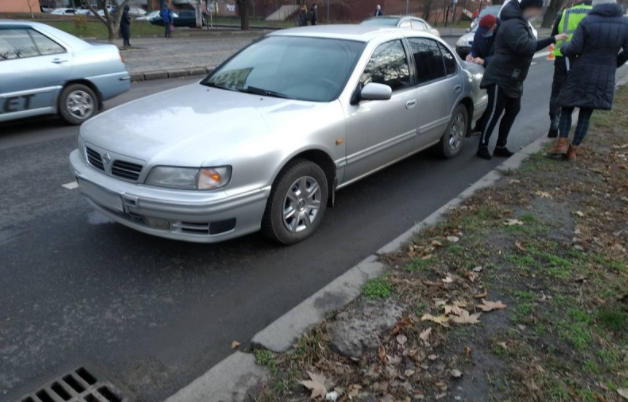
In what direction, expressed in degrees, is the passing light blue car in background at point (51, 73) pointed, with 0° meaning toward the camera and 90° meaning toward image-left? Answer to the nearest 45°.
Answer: approximately 90°

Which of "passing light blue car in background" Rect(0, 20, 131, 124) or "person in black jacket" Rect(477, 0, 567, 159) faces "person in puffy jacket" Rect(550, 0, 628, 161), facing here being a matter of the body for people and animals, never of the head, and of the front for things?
the person in black jacket

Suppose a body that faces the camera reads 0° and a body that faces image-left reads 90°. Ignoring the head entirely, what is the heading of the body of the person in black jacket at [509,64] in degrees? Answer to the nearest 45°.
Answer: approximately 270°

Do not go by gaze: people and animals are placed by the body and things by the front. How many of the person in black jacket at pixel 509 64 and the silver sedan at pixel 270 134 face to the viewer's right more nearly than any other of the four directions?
1

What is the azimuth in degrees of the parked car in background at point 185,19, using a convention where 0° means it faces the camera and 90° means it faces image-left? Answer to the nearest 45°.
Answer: approximately 90°

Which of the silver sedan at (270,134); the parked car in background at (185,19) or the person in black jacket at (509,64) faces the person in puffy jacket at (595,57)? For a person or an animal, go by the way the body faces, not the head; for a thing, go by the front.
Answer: the person in black jacket

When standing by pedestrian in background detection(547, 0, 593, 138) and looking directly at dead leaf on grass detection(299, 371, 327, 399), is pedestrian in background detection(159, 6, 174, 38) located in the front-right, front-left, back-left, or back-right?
back-right

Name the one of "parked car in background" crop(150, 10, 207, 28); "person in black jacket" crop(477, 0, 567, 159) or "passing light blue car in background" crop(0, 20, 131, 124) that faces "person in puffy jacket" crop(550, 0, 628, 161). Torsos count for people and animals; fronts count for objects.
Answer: the person in black jacket

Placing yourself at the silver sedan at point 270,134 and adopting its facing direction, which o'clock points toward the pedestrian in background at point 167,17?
The pedestrian in background is roughly at 4 o'clock from the silver sedan.

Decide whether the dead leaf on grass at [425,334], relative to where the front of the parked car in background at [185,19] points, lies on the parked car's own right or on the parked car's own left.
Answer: on the parked car's own left

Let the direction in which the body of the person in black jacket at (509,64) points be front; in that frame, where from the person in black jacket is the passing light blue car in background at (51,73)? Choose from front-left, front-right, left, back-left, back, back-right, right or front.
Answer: back

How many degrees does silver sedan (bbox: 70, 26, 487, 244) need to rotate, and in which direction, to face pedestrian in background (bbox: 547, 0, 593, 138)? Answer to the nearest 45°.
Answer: approximately 180°
